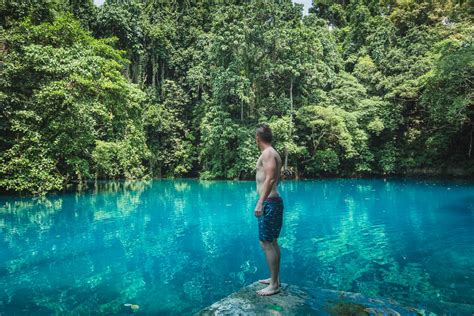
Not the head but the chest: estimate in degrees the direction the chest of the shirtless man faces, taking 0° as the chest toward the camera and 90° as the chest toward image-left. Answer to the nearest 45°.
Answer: approximately 90°
